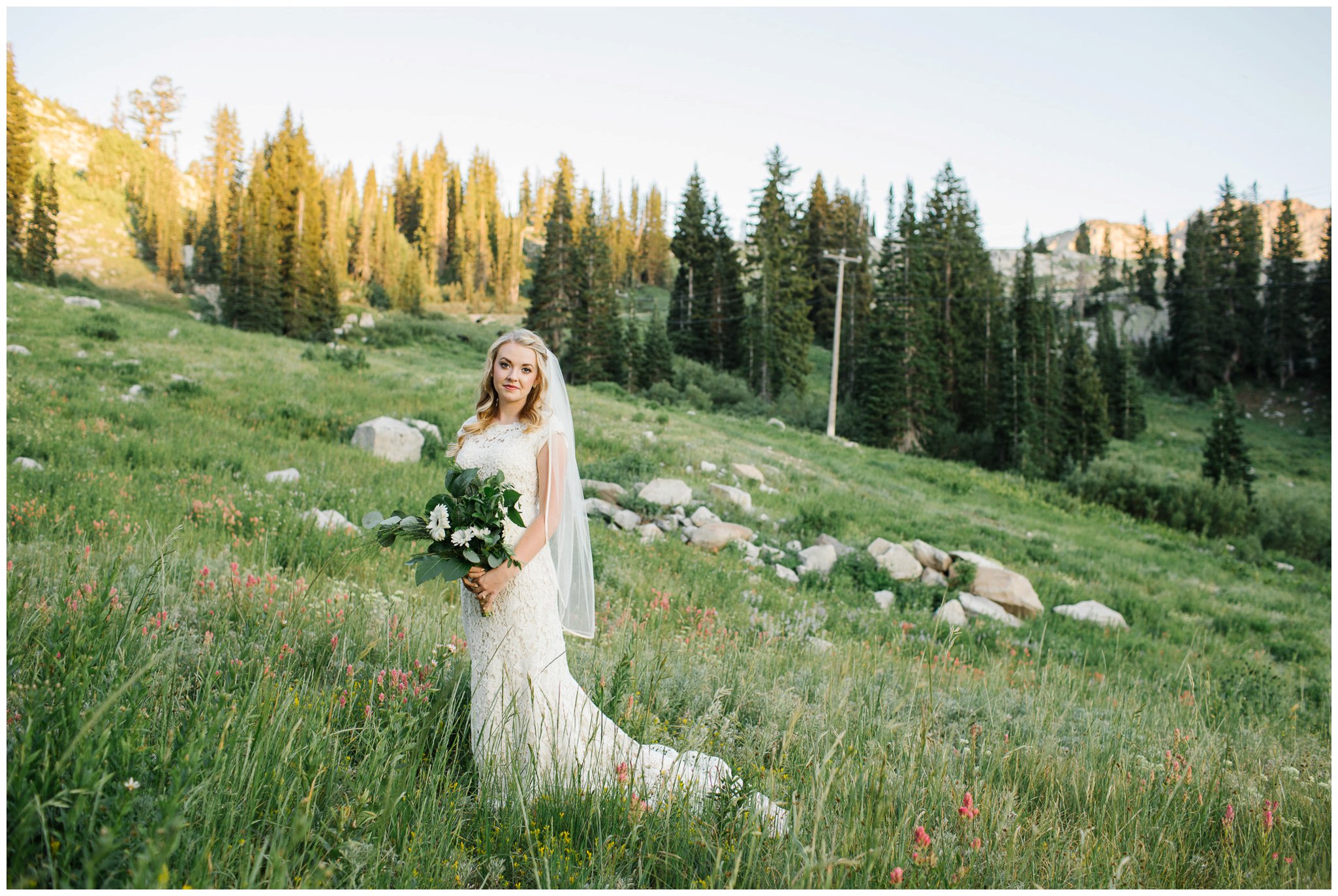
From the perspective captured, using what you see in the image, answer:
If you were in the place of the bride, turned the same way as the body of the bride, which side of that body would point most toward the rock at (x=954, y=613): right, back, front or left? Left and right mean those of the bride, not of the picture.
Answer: back

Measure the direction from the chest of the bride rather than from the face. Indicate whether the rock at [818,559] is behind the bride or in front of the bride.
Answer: behind

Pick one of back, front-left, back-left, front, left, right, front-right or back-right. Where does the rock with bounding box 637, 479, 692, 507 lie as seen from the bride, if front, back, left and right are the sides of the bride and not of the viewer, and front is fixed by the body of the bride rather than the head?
back-right

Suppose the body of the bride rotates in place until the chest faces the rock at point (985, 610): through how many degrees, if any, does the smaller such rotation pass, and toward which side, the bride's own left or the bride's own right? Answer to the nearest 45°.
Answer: approximately 180°

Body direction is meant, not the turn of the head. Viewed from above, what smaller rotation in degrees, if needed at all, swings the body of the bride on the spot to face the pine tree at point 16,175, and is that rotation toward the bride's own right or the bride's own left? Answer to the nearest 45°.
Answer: approximately 90° to the bride's own right

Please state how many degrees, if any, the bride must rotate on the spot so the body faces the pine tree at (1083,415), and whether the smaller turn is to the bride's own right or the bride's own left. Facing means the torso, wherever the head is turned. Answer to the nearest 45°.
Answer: approximately 180°

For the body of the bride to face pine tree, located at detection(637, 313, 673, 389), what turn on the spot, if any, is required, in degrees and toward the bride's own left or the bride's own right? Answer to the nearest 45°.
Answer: approximately 135° to the bride's own right

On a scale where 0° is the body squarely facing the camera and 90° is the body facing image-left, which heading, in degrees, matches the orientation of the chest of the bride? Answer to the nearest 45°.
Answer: approximately 45°

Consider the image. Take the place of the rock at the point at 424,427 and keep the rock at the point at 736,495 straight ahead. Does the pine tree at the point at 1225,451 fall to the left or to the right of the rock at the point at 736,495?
left

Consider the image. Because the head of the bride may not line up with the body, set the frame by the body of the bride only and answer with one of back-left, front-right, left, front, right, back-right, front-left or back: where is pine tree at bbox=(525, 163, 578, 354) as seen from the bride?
back-right

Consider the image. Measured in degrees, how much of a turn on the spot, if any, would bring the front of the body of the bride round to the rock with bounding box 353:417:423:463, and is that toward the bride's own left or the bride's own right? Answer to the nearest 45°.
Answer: approximately 135° to the bride's own right

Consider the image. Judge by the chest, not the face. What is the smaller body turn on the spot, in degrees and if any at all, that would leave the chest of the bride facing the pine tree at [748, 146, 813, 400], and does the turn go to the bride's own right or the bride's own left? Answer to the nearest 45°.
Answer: approximately 135° to the bride's own right

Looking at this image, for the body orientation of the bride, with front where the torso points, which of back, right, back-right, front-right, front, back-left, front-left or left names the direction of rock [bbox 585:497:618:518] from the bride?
back-right
